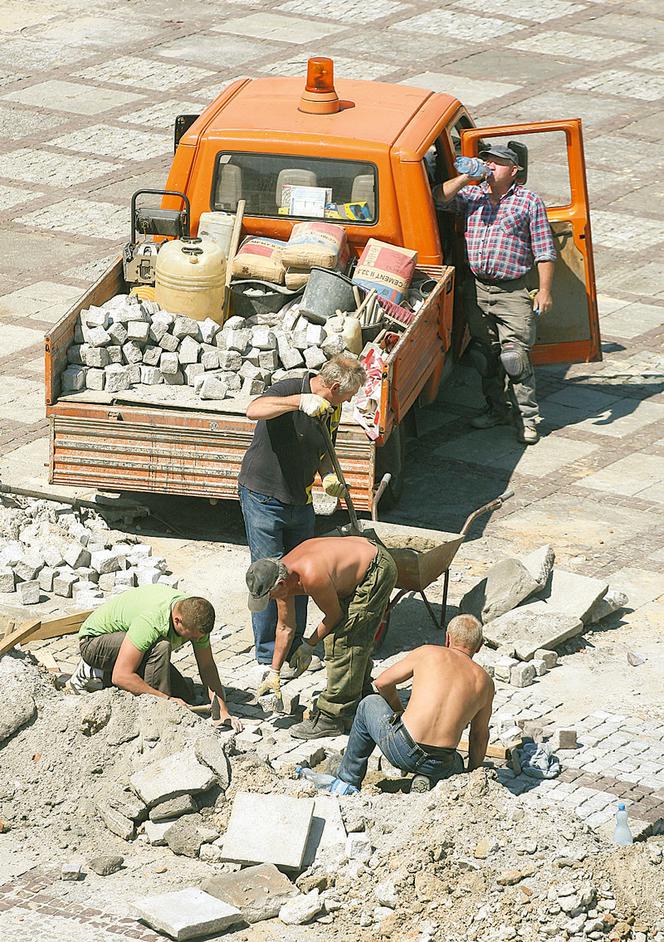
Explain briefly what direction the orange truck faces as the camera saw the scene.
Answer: facing away from the viewer

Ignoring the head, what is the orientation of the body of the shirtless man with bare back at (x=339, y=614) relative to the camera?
to the viewer's left

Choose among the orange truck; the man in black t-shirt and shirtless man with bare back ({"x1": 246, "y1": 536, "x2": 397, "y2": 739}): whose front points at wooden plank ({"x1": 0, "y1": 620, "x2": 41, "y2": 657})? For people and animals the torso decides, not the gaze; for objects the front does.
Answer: the shirtless man with bare back

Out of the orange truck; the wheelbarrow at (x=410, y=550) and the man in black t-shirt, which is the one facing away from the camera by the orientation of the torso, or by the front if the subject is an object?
the orange truck

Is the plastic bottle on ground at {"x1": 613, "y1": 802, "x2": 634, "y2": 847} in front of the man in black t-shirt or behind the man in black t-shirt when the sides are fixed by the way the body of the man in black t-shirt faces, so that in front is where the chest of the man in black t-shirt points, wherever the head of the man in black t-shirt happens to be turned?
in front

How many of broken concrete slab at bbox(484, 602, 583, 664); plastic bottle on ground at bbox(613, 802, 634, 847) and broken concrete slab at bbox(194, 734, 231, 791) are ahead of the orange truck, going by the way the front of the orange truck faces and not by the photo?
0

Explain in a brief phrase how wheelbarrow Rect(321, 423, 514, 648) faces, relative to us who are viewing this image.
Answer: facing the viewer and to the left of the viewer

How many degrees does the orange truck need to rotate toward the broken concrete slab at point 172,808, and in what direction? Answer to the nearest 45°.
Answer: approximately 180°

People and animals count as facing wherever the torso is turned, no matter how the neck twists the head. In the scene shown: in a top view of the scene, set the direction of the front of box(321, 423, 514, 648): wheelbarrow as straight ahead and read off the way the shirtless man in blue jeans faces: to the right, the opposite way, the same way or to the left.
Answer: to the right

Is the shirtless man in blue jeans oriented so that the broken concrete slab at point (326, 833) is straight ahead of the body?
no

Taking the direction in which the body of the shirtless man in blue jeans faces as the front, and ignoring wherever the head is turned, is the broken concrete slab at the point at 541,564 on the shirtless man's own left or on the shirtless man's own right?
on the shirtless man's own right

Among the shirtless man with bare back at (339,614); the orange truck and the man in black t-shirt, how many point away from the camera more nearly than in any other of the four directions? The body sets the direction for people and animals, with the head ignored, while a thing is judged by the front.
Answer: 1

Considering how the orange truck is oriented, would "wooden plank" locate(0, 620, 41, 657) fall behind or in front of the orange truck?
behind

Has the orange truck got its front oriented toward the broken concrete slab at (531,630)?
no

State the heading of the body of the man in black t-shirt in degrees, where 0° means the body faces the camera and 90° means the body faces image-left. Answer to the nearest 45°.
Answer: approximately 315°

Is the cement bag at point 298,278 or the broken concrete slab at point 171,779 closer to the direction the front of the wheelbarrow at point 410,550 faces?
the broken concrete slab

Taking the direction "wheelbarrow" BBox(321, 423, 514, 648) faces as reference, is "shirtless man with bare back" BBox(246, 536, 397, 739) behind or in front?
in front

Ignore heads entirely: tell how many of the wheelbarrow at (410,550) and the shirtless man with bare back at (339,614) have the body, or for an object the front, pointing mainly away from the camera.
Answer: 0

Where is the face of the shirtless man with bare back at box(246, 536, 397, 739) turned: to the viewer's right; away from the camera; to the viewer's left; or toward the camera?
to the viewer's left

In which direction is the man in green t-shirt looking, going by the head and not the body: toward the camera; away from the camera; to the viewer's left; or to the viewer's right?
to the viewer's right

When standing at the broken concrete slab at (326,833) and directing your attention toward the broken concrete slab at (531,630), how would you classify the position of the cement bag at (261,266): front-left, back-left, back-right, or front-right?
front-left

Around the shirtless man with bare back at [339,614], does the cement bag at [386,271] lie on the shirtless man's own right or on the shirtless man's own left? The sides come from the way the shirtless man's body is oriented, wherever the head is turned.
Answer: on the shirtless man's own right
